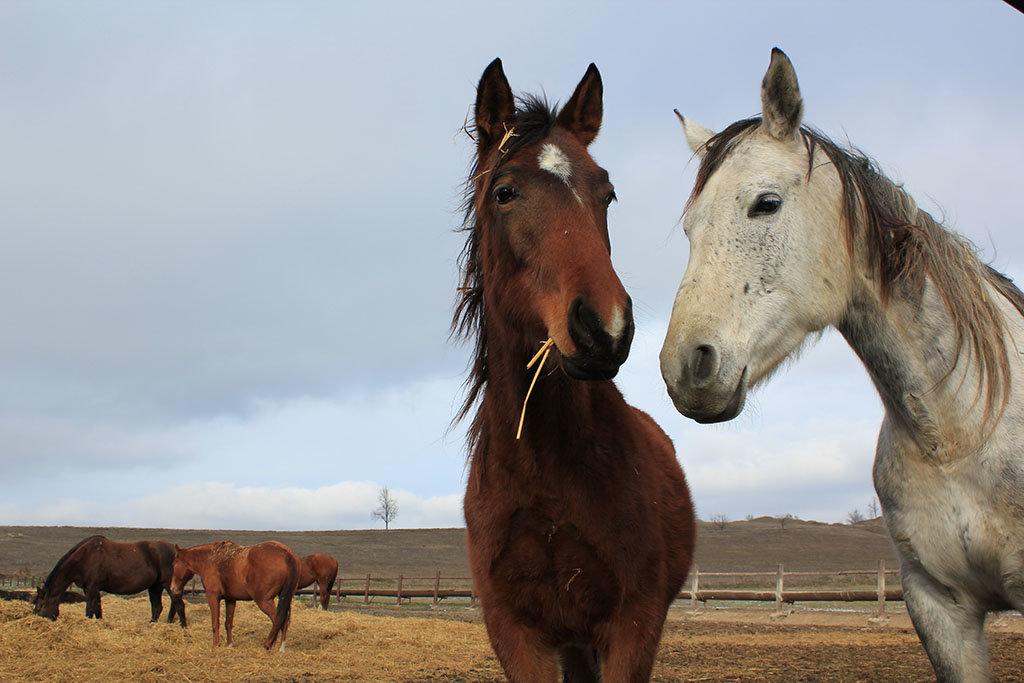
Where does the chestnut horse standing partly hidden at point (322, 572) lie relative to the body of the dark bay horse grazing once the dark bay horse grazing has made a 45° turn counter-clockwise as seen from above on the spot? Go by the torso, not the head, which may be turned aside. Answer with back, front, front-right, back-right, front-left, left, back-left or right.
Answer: back

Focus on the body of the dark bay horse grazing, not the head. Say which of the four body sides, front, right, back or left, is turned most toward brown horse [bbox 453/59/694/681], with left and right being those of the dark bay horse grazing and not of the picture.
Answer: left

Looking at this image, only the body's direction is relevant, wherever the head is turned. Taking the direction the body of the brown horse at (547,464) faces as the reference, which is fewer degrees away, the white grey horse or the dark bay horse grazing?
the white grey horse

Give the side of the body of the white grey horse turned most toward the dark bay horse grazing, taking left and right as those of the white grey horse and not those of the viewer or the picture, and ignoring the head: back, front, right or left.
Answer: right

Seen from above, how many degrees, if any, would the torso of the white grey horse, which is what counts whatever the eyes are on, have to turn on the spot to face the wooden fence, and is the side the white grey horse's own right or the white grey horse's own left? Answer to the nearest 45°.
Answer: approximately 135° to the white grey horse's own right

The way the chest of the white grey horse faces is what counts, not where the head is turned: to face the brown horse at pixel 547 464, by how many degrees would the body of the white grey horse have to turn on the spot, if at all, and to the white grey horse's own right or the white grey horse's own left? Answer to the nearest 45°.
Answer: approximately 45° to the white grey horse's own right

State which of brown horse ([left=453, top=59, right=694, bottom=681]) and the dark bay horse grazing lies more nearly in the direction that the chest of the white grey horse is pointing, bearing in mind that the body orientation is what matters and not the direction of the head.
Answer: the brown horse

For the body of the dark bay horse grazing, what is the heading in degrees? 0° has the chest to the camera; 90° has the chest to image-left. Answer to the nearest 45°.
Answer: approximately 90°
